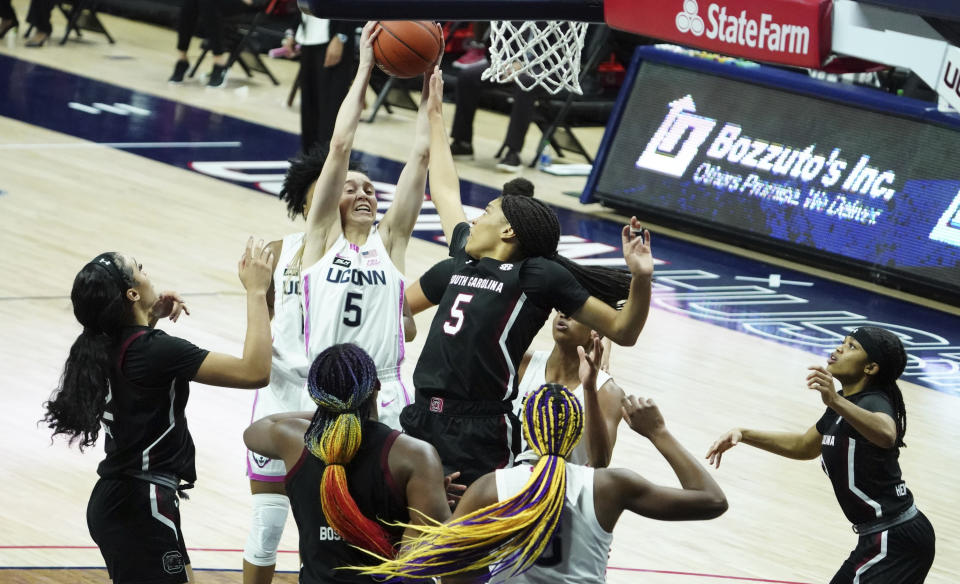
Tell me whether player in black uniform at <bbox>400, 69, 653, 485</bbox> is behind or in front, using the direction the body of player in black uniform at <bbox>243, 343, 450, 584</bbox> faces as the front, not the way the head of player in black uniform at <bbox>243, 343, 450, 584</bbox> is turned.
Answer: in front

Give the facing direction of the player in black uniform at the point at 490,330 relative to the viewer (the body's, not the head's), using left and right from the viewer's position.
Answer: facing the viewer and to the left of the viewer

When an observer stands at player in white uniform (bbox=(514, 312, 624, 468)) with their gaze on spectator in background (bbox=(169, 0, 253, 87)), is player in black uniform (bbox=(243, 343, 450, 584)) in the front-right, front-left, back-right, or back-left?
back-left

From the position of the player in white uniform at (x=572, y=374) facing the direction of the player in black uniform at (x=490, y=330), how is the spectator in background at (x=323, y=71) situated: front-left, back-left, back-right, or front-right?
back-right

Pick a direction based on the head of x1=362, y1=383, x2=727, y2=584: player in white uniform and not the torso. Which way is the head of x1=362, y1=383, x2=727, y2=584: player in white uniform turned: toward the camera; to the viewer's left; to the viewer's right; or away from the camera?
away from the camera

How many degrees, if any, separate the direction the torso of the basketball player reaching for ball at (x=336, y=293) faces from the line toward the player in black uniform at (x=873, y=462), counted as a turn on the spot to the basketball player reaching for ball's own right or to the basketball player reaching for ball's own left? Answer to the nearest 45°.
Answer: approximately 90° to the basketball player reaching for ball's own left

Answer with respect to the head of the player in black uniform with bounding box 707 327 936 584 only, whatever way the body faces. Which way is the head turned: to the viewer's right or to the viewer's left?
to the viewer's left

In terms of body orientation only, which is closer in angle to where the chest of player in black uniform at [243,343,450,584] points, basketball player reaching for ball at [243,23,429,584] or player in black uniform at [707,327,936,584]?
the basketball player reaching for ball

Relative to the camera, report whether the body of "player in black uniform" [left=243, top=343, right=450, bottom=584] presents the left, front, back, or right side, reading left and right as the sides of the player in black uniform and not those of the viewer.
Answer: back

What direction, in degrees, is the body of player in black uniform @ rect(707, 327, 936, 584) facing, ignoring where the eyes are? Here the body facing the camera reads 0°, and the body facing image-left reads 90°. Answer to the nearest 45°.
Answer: approximately 90°

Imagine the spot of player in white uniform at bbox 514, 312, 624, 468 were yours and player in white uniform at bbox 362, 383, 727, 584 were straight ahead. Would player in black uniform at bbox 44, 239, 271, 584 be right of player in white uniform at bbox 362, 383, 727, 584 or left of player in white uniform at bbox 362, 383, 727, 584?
right

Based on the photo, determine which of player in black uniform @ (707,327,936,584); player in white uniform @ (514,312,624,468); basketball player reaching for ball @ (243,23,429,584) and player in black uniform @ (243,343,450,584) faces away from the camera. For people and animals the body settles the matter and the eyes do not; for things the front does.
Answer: player in black uniform @ (243,343,450,584)

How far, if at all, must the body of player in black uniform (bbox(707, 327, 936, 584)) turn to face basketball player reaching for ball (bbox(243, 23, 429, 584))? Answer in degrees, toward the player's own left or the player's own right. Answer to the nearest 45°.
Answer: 0° — they already face them

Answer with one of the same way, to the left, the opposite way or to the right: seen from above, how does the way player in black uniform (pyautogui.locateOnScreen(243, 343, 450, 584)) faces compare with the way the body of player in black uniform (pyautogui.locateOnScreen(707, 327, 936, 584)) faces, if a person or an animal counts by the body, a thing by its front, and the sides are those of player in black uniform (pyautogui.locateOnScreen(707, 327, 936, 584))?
to the right

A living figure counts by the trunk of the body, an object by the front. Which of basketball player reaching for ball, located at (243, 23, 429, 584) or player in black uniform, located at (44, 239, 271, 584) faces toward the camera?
the basketball player reaching for ball

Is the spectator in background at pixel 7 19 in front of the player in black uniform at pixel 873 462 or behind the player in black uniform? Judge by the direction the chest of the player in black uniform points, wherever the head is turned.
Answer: in front

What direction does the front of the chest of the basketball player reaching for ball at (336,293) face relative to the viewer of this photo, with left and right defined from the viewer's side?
facing the viewer
